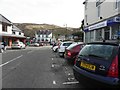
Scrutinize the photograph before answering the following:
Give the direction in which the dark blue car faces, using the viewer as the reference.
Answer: facing away from the viewer and to the right of the viewer

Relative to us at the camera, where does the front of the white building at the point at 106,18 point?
facing the viewer and to the left of the viewer
